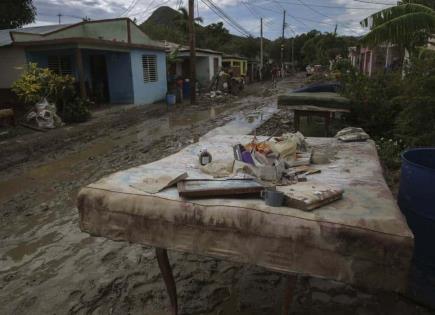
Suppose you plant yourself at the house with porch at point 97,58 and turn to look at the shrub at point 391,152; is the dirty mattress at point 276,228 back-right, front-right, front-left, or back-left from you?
front-right
